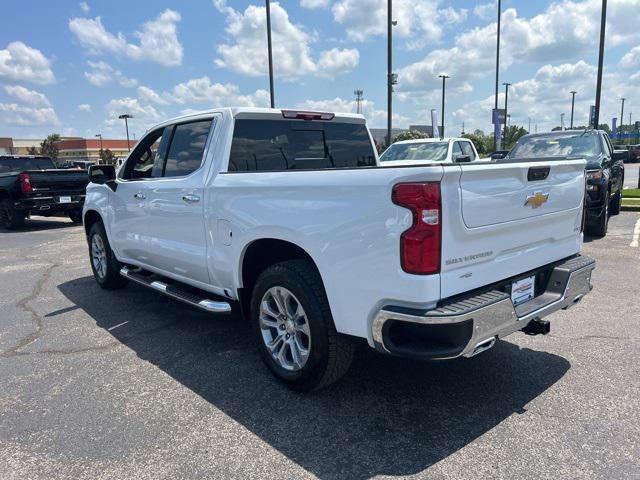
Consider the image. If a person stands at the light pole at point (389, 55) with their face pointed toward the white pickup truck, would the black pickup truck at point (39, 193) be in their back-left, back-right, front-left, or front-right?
front-right

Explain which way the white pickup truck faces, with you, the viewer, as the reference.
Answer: facing away from the viewer and to the left of the viewer

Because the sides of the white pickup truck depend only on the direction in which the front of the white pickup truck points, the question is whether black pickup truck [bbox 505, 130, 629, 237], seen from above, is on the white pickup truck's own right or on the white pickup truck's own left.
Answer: on the white pickup truck's own right

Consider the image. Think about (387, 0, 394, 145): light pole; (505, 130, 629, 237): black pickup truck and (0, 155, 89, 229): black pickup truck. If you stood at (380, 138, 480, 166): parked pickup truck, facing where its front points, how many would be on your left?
1

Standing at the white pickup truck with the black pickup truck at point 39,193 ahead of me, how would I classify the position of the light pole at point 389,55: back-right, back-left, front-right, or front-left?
front-right

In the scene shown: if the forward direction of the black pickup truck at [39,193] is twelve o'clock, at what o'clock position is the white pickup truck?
The white pickup truck is roughly at 7 o'clock from the black pickup truck.

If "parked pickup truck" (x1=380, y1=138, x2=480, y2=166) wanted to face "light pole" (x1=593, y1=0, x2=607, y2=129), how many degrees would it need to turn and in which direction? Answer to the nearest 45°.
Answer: approximately 180°

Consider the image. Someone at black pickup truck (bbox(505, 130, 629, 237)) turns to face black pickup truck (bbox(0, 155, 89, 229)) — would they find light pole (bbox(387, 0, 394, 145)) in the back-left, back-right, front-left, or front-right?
front-right

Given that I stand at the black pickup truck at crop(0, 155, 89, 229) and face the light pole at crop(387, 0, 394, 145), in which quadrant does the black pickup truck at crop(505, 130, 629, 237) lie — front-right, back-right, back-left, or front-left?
front-right

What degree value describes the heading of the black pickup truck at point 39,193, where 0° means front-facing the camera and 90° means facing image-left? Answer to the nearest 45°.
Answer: approximately 135°

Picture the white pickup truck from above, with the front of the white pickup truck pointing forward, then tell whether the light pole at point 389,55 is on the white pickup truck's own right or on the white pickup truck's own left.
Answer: on the white pickup truck's own right

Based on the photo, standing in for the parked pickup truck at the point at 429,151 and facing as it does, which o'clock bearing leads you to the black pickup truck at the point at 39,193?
The black pickup truck is roughly at 1 o'clock from the parked pickup truck.

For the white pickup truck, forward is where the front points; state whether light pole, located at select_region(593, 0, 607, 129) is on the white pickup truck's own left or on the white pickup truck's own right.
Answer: on the white pickup truck's own right

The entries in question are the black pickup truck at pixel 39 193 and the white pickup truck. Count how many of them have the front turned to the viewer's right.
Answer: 0

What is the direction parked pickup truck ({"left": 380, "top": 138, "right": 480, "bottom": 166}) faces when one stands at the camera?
facing the viewer and to the left of the viewer

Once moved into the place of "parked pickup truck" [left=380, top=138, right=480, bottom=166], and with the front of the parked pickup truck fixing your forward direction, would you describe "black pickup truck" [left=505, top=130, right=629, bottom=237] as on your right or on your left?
on your left
